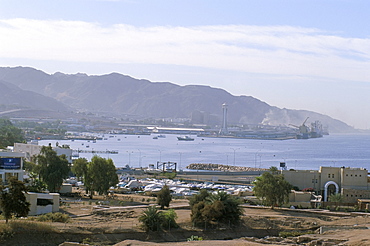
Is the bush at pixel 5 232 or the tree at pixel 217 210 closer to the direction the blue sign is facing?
the bush

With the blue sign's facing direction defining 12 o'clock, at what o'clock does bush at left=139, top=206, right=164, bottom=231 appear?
The bush is roughly at 11 o'clock from the blue sign.

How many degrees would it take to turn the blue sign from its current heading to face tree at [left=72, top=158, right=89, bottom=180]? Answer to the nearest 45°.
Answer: approximately 135° to its left

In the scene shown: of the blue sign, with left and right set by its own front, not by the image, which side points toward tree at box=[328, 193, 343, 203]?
left

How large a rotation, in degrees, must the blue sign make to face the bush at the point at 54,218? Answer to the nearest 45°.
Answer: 0° — it already faces it

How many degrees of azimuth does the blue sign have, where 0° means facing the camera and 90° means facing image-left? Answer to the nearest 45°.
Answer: approximately 0°

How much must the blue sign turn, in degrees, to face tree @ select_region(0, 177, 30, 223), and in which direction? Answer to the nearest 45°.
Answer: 0° — it already faces it

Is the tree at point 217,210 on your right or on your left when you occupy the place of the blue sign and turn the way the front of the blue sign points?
on your left

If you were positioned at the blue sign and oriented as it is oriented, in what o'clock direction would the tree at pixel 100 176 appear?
The tree is roughly at 8 o'clock from the blue sign.
